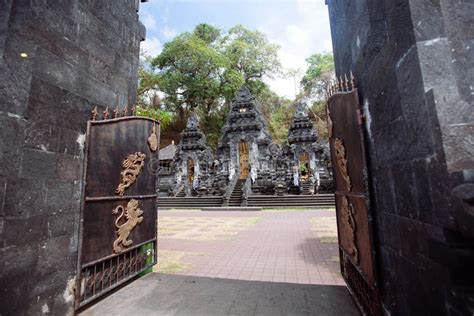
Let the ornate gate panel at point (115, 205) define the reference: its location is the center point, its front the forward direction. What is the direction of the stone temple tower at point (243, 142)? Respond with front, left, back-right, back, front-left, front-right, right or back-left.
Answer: left

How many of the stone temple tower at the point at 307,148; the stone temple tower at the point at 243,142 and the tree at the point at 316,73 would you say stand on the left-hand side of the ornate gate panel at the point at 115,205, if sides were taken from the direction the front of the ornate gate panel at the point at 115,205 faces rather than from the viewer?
3

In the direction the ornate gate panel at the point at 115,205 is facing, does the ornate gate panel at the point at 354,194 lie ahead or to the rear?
ahead

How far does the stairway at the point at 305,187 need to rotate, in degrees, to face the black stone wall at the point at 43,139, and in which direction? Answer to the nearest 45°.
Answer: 0° — it already faces it

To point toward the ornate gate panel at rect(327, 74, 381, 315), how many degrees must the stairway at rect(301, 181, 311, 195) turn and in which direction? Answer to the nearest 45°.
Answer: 0° — it already faces it

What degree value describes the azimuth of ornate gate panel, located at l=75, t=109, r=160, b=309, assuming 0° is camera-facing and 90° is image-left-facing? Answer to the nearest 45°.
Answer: approximately 315°

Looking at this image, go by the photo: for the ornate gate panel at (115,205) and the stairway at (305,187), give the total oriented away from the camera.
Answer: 0

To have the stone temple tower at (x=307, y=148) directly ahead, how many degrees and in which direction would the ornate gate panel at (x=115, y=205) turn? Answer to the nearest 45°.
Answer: approximately 90° to its left

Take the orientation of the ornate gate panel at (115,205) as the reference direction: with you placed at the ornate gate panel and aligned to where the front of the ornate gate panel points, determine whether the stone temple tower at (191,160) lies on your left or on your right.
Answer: on your left
